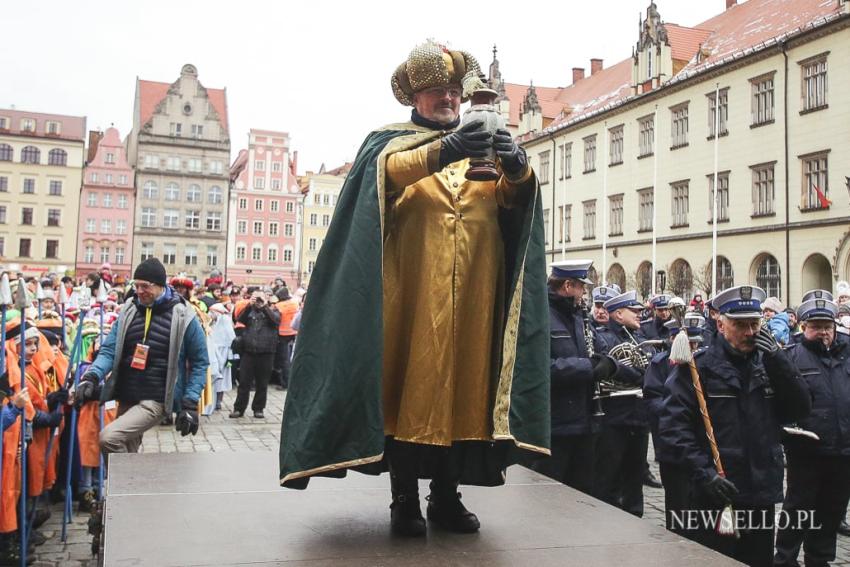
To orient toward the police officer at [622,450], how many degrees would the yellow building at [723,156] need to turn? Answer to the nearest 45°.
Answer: approximately 45° to its left
